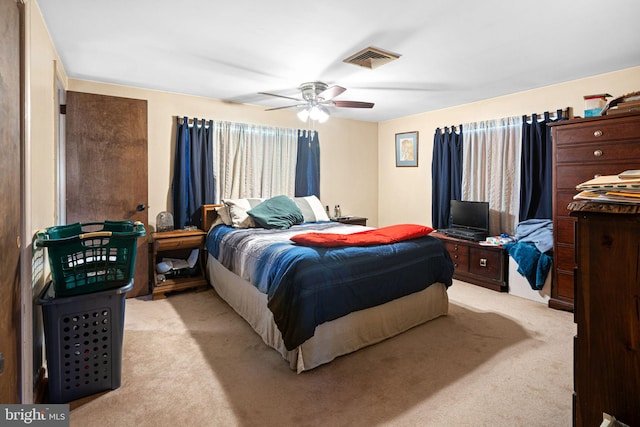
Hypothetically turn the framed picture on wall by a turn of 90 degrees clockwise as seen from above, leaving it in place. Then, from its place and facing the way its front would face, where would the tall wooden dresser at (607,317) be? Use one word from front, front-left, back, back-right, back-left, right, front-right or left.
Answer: back-left

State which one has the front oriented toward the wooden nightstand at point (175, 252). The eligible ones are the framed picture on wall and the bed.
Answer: the framed picture on wall

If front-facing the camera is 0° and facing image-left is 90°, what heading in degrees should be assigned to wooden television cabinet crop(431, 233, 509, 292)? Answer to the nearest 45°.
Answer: approximately 45°

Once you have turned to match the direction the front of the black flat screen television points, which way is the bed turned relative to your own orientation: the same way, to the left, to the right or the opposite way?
to the left

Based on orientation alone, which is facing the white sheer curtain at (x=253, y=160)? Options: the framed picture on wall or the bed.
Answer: the framed picture on wall

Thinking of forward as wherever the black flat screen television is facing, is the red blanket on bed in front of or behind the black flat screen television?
in front

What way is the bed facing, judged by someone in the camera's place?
facing the viewer and to the right of the viewer

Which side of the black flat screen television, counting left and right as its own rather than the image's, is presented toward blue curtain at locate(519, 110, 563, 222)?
left

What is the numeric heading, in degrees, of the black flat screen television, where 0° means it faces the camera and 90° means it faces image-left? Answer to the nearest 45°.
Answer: approximately 45°

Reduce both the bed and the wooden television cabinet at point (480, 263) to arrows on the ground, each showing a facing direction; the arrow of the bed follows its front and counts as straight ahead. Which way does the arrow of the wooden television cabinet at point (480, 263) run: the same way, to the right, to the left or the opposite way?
to the right

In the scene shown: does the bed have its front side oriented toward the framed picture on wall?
no

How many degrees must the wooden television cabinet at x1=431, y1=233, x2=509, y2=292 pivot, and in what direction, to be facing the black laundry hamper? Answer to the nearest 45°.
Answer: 0° — it already faces it

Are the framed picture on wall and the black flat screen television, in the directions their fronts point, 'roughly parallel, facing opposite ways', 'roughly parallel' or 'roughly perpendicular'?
roughly parallel

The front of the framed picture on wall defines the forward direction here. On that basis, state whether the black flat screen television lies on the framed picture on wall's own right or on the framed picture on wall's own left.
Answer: on the framed picture on wall's own left

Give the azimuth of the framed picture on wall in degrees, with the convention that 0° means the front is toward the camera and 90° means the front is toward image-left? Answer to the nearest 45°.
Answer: approximately 45°
